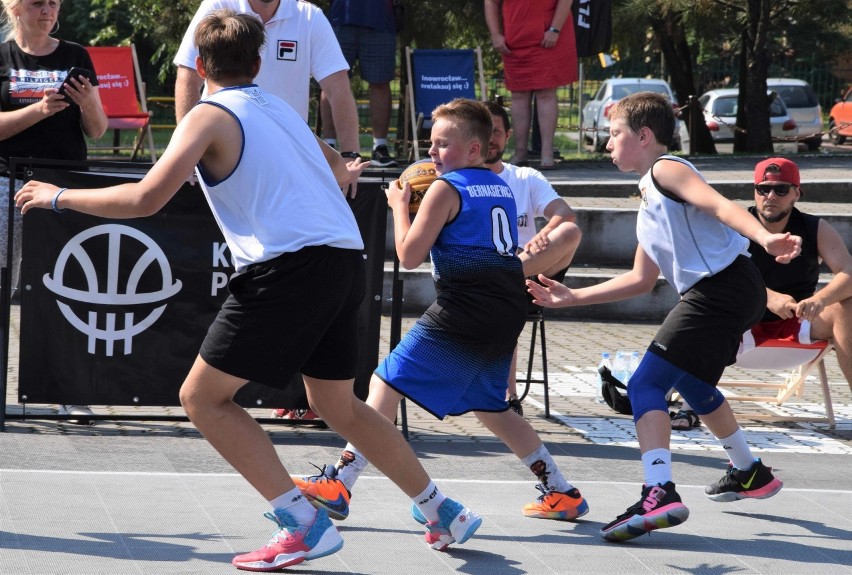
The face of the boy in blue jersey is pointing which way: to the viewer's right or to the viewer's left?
to the viewer's left

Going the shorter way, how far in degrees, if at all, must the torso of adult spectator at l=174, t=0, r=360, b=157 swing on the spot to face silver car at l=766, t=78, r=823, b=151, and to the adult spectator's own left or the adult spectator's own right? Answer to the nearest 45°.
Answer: approximately 135° to the adult spectator's own left

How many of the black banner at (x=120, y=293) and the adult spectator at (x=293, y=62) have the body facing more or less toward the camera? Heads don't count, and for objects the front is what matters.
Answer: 2

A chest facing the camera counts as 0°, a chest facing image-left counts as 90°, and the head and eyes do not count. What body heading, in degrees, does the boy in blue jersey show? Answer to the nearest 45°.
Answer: approximately 135°

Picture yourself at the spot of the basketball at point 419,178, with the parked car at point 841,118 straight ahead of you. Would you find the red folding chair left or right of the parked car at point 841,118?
left

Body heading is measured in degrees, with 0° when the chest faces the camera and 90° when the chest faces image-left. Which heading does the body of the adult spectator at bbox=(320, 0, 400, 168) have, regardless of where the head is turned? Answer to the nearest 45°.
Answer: approximately 0°

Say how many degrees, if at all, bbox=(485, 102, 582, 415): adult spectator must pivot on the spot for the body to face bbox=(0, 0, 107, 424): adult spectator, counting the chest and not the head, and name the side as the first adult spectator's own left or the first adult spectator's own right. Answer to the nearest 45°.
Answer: approximately 45° to the first adult spectator's own right
